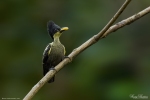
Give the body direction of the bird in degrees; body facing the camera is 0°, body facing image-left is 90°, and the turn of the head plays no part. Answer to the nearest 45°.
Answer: approximately 315°
